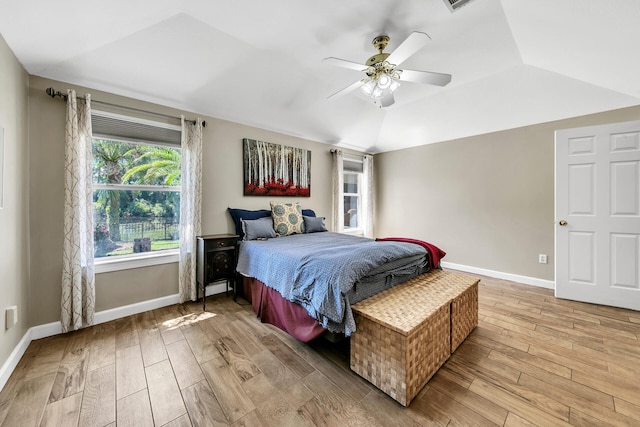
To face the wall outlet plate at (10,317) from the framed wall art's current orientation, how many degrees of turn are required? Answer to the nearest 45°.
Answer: approximately 90° to its right

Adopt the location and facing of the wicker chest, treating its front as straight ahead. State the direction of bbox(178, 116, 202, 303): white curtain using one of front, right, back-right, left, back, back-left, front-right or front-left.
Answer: back-right

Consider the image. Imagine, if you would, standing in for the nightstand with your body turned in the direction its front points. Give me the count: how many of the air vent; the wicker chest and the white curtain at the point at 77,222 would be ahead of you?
2

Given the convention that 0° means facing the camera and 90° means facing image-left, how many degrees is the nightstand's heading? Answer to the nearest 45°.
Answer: approximately 315°

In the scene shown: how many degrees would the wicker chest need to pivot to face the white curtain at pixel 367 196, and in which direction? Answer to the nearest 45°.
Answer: approximately 135° to its left

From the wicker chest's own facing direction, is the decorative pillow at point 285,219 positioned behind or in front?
behind
